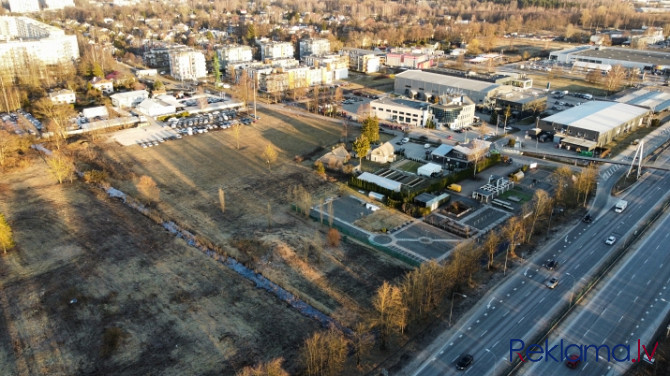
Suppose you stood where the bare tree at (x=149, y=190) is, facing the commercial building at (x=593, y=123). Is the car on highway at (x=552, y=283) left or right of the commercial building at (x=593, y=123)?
right

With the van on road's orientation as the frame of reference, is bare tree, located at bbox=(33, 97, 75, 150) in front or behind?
in front

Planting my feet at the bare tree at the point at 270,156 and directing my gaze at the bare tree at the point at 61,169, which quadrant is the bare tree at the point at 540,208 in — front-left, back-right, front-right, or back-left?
back-left

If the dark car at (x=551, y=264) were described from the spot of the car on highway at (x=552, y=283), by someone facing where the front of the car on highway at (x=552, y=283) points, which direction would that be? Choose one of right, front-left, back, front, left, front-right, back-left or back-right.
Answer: back-right

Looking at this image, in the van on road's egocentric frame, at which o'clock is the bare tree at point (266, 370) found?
The bare tree is roughly at 1 o'clock from the van on road.

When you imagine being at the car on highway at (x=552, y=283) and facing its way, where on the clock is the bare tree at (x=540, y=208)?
The bare tree is roughly at 4 o'clock from the car on highway.

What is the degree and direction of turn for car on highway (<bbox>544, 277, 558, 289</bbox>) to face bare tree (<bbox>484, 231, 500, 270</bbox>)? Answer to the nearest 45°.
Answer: approximately 45° to its right

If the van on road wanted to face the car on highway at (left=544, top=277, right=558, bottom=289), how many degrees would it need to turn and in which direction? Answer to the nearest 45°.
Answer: approximately 45° to its left
